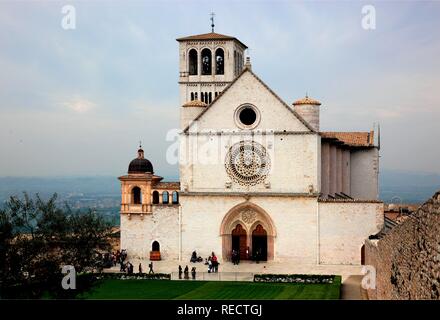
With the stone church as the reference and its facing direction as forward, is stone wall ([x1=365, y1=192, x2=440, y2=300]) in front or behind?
in front

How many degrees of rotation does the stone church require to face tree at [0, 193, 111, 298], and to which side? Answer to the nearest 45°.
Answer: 0° — it already faces it

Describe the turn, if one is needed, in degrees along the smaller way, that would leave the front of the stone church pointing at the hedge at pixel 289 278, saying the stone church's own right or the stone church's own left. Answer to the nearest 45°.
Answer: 0° — it already faces it

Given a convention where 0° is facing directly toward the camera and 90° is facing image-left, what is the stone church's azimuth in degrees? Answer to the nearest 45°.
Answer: approximately 0°
